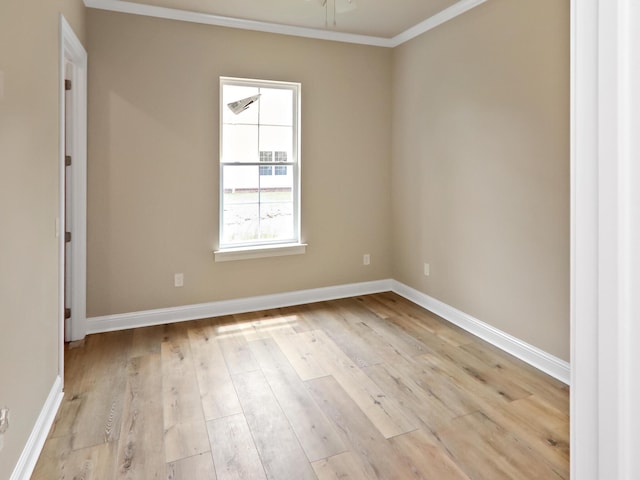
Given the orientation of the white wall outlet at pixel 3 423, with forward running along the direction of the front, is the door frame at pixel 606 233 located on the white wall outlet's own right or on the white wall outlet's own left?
on the white wall outlet's own right

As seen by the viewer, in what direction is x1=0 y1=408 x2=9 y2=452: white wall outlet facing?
to the viewer's right
